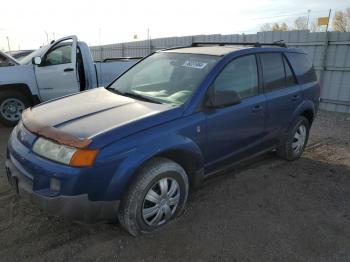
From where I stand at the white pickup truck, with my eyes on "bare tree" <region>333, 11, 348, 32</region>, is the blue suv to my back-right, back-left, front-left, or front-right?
back-right

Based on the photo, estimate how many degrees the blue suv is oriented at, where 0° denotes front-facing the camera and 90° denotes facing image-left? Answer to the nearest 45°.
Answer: approximately 45°

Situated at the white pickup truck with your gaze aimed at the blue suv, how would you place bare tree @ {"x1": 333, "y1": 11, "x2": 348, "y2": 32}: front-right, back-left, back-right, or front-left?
back-left

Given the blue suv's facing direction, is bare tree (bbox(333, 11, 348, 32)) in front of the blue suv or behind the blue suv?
behind

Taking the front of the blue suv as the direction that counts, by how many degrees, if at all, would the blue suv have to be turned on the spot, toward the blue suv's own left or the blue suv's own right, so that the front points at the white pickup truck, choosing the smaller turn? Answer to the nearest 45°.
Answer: approximately 90° to the blue suv's own right
